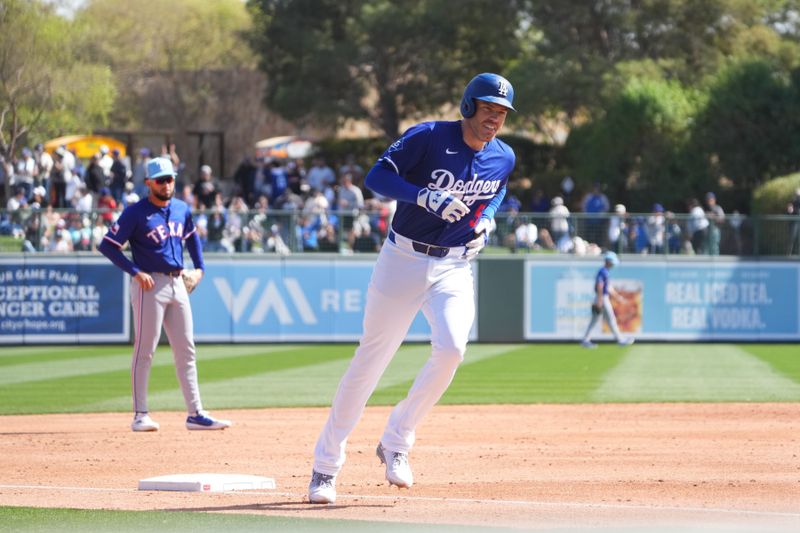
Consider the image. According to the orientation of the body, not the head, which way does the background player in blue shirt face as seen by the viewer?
to the viewer's right

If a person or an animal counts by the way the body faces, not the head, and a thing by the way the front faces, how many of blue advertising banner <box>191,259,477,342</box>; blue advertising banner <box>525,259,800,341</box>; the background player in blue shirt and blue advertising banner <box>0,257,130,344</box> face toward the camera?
3

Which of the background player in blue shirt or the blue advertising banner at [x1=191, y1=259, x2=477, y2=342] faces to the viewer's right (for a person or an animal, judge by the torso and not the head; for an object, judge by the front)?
the background player in blue shirt

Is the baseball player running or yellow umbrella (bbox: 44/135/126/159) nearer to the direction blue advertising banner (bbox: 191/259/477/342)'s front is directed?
the baseball player running

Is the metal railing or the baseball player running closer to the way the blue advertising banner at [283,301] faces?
the baseball player running

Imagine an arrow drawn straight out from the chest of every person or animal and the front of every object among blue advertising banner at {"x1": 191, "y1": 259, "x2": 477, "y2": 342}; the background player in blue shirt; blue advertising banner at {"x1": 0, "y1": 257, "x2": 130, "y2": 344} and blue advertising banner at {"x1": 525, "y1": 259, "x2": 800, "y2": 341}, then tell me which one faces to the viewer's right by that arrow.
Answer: the background player in blue shirt

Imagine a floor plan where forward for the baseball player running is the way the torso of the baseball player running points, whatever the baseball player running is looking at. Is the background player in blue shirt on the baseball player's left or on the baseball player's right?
on the baseball player's left

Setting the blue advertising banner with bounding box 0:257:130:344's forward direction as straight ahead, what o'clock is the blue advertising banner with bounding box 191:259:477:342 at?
the blue advertising banner with bounding box 191:259:477:342 is roughly at 9 o'clock from the blue advertising banner with bounding box 0:257:130:344.

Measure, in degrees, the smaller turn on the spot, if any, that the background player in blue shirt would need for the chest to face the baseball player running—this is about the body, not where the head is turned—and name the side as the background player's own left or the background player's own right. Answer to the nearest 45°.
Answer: approximately 90° to the background player's own right

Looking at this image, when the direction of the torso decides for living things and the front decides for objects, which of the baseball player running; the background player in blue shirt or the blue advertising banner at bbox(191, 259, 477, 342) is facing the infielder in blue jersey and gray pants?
the blue advertising banner

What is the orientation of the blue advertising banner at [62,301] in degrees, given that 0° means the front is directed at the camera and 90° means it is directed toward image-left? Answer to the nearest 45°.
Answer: approximately 0°
